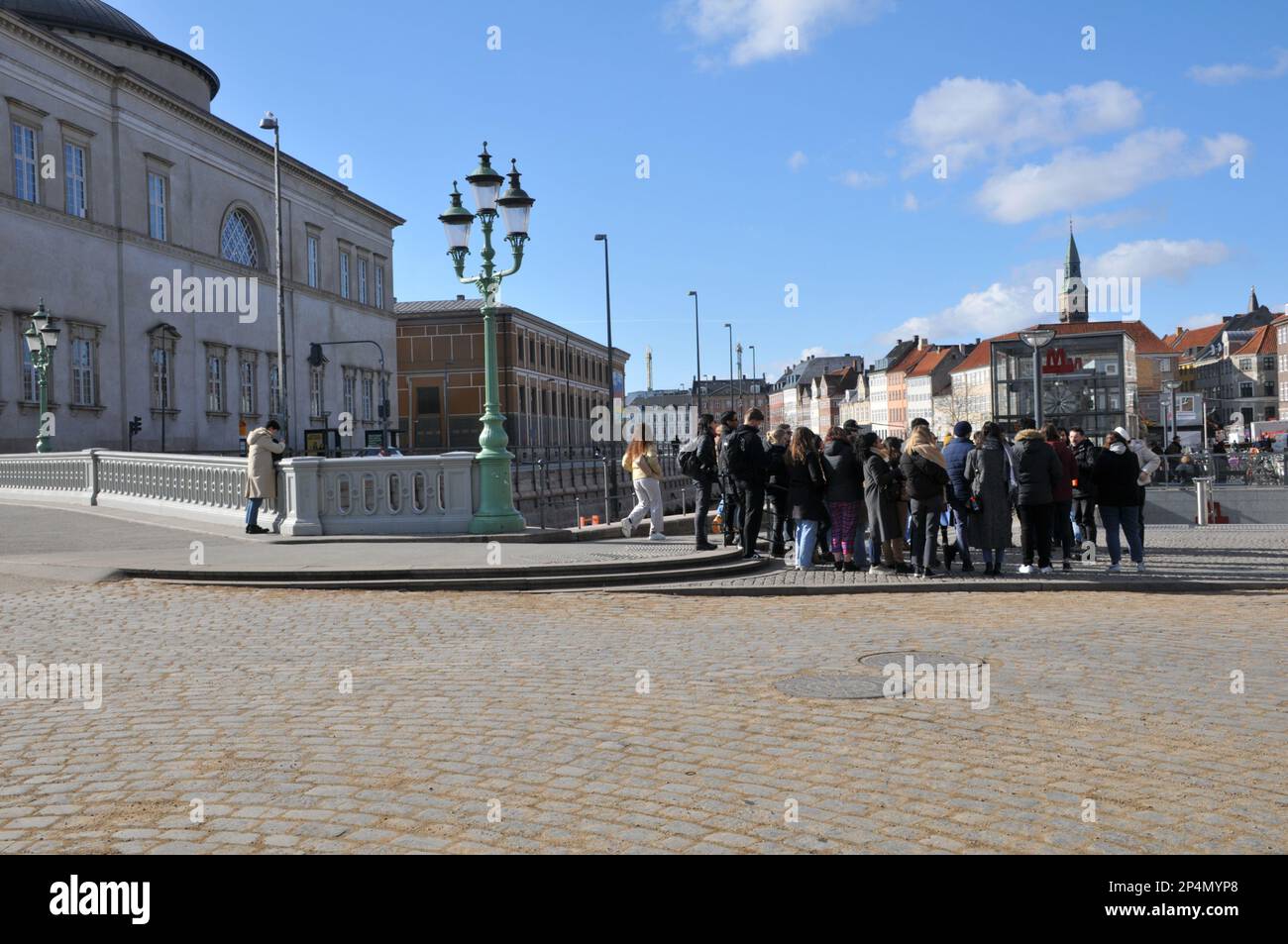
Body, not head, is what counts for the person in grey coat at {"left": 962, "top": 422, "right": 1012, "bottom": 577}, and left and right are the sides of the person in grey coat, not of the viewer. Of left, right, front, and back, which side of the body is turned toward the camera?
back

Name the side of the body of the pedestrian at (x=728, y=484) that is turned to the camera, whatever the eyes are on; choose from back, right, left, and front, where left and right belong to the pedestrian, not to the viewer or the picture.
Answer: right

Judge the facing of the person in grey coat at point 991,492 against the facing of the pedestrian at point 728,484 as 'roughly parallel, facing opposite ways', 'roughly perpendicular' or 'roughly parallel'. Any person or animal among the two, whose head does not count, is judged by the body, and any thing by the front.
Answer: roughly perpendicular

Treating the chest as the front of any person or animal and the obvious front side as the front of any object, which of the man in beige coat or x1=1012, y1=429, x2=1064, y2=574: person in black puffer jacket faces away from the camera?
the person in black puffer jacket

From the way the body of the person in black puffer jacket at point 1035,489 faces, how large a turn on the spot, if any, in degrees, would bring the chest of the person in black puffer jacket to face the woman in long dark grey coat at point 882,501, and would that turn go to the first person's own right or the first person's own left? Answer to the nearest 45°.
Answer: approximately 90° to the first person's own left

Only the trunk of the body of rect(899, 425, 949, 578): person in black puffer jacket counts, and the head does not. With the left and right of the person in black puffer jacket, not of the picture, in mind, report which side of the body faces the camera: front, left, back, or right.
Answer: back

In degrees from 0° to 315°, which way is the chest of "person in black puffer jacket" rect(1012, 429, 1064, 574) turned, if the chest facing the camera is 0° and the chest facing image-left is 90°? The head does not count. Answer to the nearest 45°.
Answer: approximately 180°

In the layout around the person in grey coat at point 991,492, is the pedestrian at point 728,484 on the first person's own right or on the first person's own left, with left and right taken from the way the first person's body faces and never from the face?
on the first person's own left

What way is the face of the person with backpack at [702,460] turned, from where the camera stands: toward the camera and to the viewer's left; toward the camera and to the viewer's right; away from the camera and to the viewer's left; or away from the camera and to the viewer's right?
away from the camera and to the viewer's right

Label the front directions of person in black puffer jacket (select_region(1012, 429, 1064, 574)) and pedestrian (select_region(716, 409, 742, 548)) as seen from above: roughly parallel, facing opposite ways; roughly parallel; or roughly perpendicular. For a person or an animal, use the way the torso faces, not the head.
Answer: roughly perpendicular

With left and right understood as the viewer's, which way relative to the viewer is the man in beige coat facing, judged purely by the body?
facing to the right of the viewer

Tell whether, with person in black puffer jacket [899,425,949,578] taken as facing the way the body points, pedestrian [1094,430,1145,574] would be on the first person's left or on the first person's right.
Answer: on the first person's right
